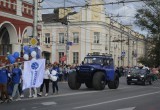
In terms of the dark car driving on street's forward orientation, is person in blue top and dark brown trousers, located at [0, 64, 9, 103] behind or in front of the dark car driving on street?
in front
